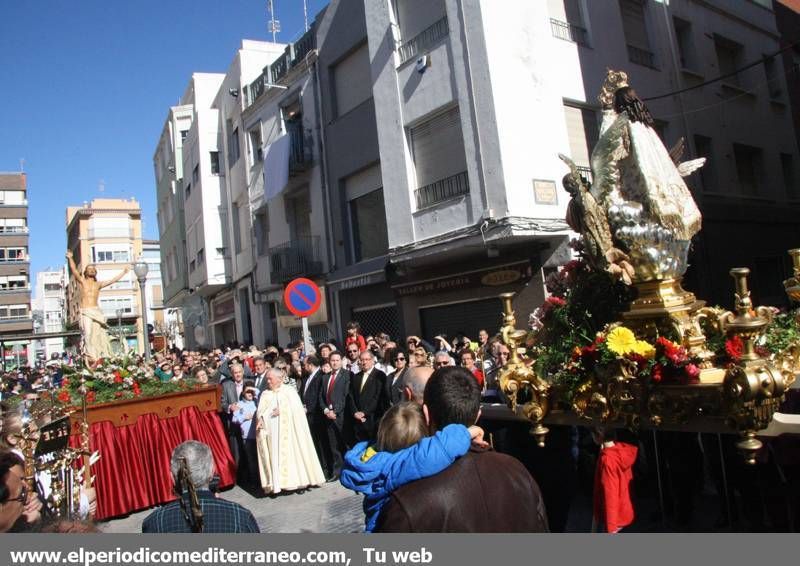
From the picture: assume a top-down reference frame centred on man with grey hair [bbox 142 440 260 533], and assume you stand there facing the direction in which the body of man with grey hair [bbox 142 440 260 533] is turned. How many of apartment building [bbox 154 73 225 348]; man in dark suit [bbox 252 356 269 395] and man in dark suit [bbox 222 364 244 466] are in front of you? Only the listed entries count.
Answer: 3

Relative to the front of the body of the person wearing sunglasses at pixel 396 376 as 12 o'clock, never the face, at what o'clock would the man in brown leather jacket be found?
The man in brown leather jacket is roughly at 12 o'clock from the person wearing sunglasses.

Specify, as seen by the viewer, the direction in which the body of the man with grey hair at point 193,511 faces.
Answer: away from the camera

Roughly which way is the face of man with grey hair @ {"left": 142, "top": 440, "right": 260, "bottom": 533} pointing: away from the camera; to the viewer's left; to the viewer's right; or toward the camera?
away from the camera

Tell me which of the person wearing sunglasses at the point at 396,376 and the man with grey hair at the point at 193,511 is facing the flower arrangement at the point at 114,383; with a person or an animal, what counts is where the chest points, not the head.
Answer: the man with grey hair

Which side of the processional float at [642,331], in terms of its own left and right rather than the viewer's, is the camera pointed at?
left

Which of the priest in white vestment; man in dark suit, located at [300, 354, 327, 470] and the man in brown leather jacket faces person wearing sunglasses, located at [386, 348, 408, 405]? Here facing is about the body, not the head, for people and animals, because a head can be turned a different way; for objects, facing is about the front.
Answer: the man in brown leather jacket

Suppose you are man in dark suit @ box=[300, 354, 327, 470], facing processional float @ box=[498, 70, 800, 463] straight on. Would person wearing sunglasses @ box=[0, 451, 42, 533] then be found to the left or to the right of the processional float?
right

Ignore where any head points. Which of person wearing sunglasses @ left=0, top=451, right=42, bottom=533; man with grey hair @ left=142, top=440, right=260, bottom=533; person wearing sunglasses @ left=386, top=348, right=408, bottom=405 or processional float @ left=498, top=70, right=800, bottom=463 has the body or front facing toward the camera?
person wearing sunglasses @ left=386, top=348, right=408, bottom=405

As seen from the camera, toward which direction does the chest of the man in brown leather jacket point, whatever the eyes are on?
away from the camera

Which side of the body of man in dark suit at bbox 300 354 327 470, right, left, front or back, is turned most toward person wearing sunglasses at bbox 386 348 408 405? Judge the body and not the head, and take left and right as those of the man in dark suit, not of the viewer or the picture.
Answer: left

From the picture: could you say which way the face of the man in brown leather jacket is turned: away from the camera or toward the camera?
away from the camera

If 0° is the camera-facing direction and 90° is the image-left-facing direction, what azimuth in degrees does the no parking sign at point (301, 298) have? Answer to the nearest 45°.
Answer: approximately 0°

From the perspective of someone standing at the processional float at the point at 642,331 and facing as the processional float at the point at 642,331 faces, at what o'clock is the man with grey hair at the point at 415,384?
The man with grey hair is roughly at 12 o'clock from the processional float.
